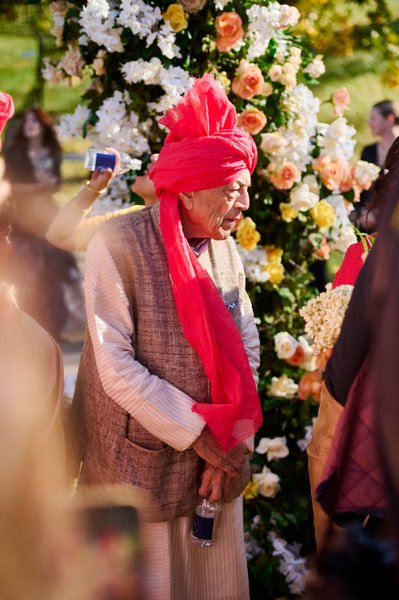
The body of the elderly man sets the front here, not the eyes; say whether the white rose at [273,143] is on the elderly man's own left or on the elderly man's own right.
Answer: on the elderly man's own left

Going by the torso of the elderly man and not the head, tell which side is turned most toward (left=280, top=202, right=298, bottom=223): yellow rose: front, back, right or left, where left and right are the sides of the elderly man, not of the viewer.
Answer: left

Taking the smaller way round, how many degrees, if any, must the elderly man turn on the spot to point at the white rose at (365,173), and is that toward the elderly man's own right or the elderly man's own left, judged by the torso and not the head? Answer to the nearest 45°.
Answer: approximately 90° to the elderly man's own left

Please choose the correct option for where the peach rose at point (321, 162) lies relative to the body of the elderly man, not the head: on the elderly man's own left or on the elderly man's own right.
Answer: on the elderly man's own left

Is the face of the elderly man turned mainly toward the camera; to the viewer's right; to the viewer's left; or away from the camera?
to the viewer's right

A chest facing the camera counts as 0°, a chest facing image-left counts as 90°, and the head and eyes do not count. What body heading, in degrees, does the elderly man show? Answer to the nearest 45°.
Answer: approximately 315°

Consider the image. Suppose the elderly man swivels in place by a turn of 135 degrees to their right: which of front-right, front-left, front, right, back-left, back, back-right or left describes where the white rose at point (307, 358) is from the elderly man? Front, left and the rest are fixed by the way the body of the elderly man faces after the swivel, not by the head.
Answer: back-right
